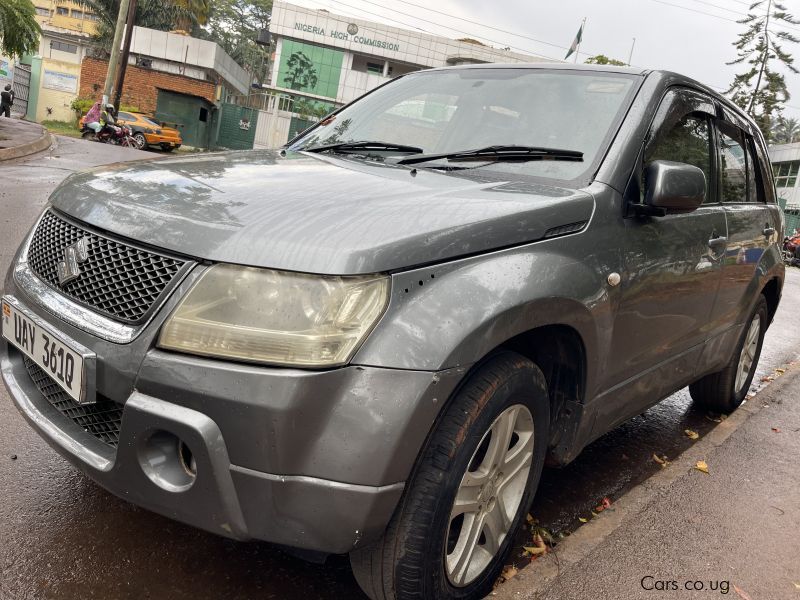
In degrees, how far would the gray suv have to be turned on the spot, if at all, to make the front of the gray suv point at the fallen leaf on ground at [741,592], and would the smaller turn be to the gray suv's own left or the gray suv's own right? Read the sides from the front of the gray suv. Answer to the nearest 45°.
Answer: approximately 135° to the gray suv's own left

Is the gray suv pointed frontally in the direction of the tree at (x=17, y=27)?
no

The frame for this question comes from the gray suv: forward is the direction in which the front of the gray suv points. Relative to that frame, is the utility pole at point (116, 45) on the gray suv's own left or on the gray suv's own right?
on the gray suv's own right

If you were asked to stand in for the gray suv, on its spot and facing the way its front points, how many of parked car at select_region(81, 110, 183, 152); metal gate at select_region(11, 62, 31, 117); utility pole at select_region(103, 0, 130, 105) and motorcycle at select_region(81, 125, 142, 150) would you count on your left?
0

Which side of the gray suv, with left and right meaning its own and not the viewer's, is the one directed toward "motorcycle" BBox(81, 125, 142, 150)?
right

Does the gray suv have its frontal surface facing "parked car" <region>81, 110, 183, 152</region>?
no

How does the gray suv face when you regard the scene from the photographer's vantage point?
facing the viewer and to the left of the viewer

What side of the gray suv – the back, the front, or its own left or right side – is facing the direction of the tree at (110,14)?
right

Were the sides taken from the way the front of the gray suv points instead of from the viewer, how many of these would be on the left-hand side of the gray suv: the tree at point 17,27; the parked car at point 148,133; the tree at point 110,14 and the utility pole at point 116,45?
0

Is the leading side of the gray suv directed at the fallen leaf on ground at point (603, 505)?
no
